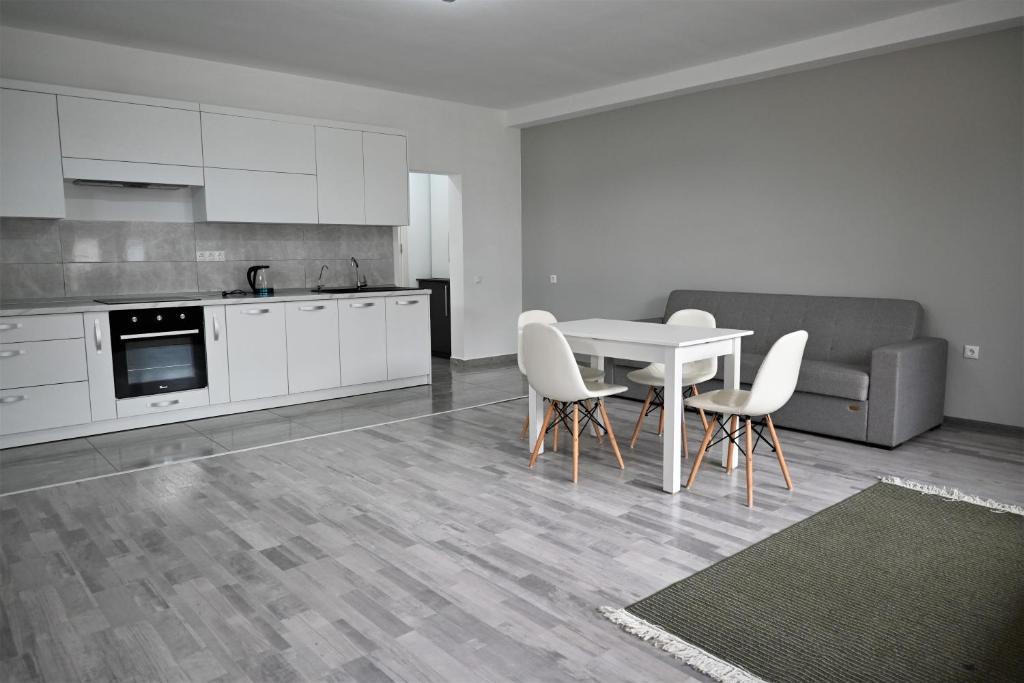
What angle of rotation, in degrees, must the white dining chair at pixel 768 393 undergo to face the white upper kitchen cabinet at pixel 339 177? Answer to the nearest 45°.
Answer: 0° — it already faces it

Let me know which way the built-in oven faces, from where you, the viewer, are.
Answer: facing the viewer

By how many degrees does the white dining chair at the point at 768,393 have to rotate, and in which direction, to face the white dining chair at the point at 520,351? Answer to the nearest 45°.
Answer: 0° — it already faces it

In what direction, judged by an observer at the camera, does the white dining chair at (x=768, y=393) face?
facing away from the viewer and to the left of the viewer

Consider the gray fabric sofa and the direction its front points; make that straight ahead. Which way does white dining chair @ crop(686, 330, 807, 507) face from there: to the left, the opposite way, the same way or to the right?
to the right

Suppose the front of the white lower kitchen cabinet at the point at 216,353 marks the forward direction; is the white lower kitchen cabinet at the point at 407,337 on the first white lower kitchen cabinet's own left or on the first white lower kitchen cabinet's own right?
on the first white lower kitchen cabinet's own left

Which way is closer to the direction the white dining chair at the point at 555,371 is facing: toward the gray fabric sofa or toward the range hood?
the gray fabric sofa

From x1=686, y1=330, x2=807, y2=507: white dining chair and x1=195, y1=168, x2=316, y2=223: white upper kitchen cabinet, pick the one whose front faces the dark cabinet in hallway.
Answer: the white dining chair

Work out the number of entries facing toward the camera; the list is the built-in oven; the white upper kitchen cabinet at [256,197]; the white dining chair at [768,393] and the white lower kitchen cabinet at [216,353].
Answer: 3

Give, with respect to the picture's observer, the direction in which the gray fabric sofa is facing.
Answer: facing the viewer and to the left of the viewer

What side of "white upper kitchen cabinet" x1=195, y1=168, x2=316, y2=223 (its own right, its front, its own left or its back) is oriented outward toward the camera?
front

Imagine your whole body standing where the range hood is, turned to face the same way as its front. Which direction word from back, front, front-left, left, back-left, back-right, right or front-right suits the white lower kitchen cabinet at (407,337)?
left

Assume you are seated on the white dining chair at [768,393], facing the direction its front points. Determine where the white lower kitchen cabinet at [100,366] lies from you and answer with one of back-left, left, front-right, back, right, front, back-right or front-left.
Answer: front-left

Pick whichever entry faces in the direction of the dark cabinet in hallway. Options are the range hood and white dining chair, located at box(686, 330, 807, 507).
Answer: the white dining chair

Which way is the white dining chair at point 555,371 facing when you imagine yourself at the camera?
facing away from the viewer and to the right of the viewer

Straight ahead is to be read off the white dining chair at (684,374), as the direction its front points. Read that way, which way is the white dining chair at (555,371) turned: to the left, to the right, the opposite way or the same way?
the opposite way

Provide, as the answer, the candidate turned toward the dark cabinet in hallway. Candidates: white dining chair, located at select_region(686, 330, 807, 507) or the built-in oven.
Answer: the white dining chair

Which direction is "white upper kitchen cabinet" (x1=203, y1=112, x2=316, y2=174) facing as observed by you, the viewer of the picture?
facing the viewer and to the right of the viewer

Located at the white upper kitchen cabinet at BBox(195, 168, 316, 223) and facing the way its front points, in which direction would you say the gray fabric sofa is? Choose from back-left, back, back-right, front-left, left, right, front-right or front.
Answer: front-left
